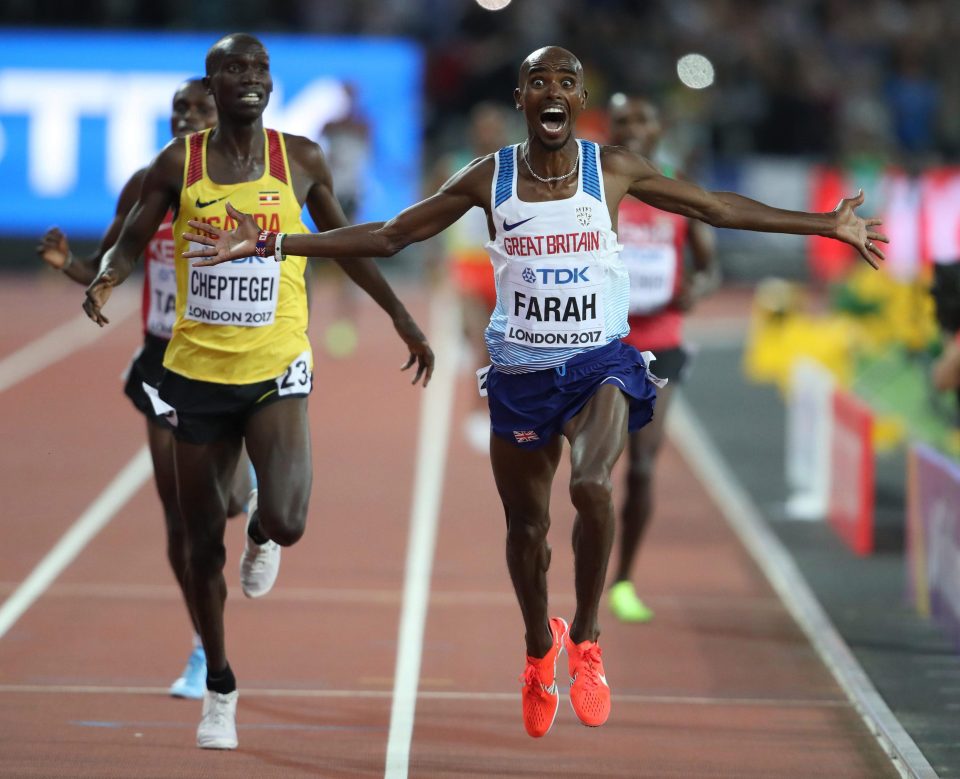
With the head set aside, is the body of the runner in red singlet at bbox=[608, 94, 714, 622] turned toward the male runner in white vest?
yes

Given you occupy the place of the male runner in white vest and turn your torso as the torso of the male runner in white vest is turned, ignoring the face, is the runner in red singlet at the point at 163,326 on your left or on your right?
on your right

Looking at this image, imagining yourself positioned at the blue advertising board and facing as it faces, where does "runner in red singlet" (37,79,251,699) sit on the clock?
The runner in red singlet is roughly at 12 o'clock from the blue advertising board.

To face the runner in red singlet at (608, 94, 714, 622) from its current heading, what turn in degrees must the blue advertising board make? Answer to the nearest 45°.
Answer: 0° — it already faces them

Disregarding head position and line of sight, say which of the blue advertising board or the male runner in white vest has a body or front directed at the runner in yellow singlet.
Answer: the blue advertising board

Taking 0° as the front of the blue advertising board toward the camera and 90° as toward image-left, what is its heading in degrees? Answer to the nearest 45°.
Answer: approximately 0°

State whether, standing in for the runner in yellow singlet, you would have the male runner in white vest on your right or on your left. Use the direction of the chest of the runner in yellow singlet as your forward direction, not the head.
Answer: on your left

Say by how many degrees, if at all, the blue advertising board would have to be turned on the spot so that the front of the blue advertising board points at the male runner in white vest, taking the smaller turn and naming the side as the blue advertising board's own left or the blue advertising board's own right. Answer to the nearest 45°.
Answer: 0° — it already faces them

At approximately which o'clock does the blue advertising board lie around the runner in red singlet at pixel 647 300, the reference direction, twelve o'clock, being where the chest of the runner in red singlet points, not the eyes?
The blue advertising board is roughly at 5 o'clock from the runner in red singlet.
